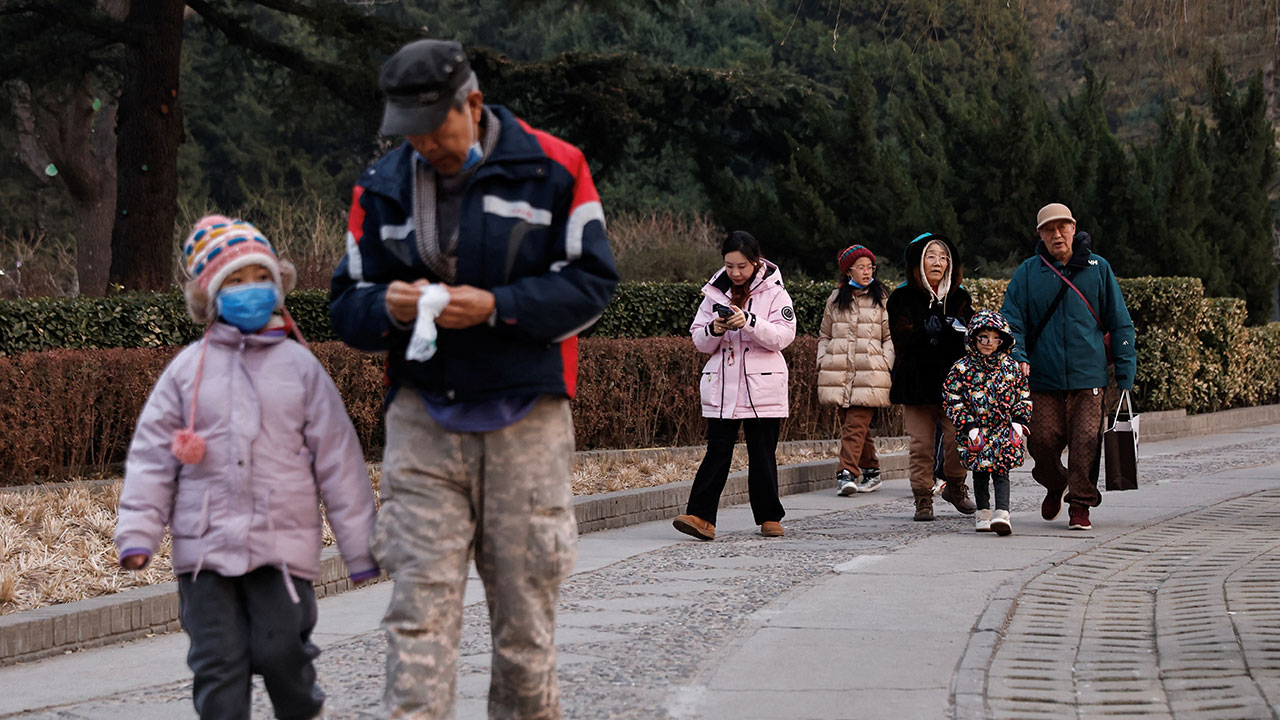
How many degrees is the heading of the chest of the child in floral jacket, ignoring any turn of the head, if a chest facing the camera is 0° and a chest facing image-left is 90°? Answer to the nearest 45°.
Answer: approximately 0°

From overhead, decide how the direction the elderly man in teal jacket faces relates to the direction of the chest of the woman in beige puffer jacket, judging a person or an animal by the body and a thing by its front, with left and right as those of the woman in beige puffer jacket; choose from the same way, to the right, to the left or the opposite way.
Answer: the same way

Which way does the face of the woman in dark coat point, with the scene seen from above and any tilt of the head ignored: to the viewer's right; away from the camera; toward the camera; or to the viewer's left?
toward the camera

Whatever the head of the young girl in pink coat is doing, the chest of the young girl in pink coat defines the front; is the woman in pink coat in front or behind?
behind

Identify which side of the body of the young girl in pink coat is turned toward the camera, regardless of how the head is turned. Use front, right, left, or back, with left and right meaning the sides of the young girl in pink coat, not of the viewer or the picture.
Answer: front

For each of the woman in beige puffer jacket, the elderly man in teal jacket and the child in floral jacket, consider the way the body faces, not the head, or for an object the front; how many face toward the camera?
3

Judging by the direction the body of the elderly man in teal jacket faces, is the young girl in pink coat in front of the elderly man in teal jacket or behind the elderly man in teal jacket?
in front

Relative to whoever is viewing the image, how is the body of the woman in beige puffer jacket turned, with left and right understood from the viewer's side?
facing the viewer

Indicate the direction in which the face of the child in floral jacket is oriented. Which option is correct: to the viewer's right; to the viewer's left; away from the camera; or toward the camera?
toward the camera

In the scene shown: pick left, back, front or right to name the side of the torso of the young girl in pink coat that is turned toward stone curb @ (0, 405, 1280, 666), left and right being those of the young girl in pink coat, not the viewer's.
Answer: back

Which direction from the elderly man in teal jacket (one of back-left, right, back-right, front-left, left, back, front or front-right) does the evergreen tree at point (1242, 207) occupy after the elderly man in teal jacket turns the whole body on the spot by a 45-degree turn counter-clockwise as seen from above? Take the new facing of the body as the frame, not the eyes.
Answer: back-left

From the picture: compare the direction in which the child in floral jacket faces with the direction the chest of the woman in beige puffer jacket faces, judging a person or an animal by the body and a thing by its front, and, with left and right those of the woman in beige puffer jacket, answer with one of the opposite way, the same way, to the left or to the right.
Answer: the same way

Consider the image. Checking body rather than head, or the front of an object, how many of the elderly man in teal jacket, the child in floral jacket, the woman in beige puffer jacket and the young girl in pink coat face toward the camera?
4

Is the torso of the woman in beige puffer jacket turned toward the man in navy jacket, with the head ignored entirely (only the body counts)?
yes

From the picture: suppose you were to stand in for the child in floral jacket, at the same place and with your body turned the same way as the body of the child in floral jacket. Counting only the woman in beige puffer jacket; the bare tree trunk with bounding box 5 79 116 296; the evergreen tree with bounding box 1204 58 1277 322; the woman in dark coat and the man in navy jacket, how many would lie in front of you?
1

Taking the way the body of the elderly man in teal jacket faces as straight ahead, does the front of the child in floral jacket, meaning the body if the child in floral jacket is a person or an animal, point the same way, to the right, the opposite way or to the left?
the same way

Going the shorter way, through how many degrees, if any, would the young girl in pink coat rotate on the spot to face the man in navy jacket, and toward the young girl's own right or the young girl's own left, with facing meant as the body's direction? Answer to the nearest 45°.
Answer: approximately 45° to the young girl's own left

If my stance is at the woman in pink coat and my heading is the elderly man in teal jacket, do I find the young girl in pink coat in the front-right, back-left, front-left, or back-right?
back-right
